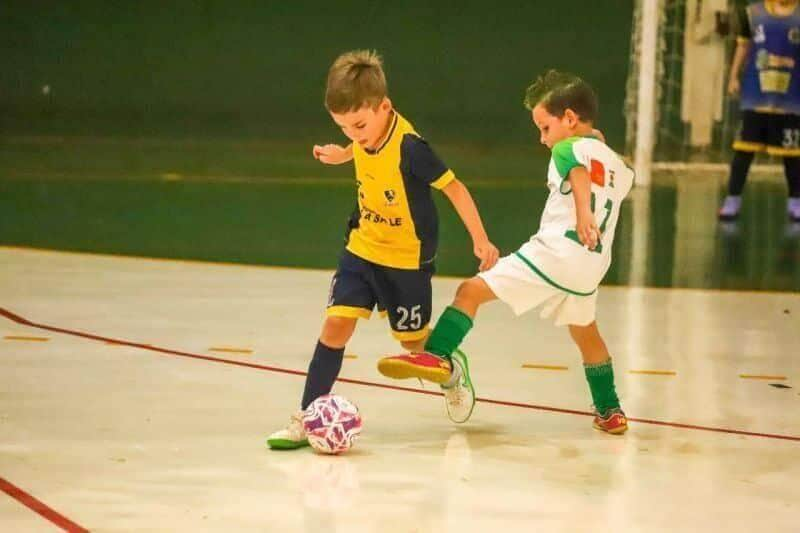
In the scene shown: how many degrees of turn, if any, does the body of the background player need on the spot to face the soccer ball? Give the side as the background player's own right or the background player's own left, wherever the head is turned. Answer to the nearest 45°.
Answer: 0° — they already face it

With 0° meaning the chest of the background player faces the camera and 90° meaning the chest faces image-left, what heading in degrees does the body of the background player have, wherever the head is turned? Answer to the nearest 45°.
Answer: approximately 0°

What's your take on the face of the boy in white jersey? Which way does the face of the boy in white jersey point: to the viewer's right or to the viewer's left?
to the viewer's left

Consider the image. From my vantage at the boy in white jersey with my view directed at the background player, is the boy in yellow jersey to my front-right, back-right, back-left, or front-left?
back-left

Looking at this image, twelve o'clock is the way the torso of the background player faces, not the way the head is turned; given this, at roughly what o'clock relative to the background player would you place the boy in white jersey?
The boy in white jersey is roughly at 12 o'clock from the background player.
